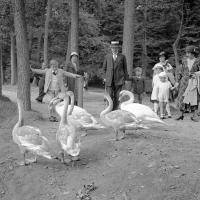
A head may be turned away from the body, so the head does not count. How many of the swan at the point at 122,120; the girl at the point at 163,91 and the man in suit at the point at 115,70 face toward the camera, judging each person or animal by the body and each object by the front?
2

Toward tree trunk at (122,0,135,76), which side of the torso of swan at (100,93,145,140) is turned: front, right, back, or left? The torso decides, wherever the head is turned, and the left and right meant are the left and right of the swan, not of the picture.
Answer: right

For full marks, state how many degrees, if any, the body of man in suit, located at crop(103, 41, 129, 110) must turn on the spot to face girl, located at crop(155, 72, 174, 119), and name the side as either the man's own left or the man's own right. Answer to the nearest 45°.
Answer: approximately 45° to the man's own left

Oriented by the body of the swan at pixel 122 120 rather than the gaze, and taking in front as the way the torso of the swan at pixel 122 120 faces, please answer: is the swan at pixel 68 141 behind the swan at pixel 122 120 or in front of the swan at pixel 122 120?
in front

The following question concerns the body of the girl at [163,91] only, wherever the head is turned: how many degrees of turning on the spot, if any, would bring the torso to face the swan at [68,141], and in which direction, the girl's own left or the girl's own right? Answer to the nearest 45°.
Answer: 0° — they already face it

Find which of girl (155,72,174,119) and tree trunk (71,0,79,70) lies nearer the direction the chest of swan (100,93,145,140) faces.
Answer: the tree trunk

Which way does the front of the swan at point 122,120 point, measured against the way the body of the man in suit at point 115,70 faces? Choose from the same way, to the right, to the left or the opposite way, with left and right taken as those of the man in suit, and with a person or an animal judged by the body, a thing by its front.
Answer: to the right

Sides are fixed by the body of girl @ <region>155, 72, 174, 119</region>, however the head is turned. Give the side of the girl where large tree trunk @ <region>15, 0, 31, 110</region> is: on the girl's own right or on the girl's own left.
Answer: on the girl's own right

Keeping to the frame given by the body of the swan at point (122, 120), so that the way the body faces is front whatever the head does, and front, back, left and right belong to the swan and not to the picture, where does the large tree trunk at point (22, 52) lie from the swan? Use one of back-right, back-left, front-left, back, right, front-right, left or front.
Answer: front-right

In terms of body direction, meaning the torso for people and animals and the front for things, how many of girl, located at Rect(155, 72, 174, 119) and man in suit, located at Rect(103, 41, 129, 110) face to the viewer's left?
0

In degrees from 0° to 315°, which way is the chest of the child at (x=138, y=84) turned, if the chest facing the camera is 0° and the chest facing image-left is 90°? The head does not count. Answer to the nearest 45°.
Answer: approximately 0°
